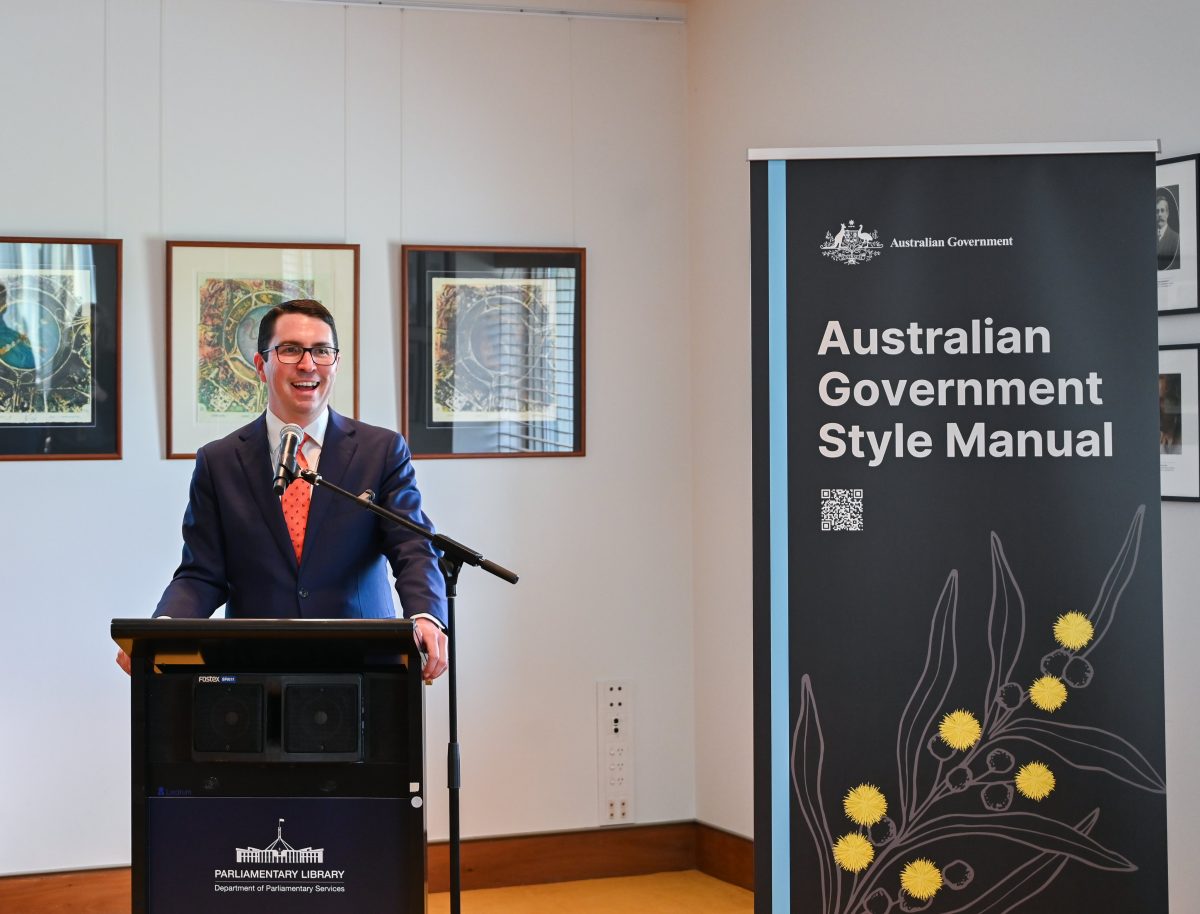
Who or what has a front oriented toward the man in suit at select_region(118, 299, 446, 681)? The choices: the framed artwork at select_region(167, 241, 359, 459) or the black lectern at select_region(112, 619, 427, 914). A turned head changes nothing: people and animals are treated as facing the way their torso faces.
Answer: the framed artwork

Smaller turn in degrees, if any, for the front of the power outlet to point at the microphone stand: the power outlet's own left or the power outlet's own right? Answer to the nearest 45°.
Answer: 0° — it already faces it

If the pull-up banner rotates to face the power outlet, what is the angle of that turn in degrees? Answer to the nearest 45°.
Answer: approximately 135° to its right

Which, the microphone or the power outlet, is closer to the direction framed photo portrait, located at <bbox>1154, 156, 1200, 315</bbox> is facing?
the microphone

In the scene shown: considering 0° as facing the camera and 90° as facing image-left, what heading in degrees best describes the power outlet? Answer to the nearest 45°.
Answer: approximately 0°

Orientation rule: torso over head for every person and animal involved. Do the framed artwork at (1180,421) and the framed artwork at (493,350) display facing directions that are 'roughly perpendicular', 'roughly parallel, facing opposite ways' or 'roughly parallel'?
roughly perpendicular
